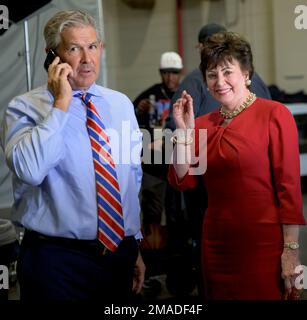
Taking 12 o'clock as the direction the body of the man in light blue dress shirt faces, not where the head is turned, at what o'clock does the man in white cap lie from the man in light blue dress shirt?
The man in white cap is roughly at 8 o'clock from the man in light blue dress shirt.

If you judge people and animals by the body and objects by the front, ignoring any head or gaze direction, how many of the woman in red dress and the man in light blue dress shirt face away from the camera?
0

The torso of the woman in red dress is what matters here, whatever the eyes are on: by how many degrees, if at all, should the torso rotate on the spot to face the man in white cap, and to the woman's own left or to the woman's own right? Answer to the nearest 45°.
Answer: approximately 135° to the woman's own right

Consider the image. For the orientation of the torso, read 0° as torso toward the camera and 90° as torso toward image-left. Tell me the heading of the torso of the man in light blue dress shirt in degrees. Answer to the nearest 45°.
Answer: approximately 315°

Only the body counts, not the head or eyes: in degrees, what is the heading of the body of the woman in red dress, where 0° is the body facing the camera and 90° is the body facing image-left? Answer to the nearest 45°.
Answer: approximately 45°
